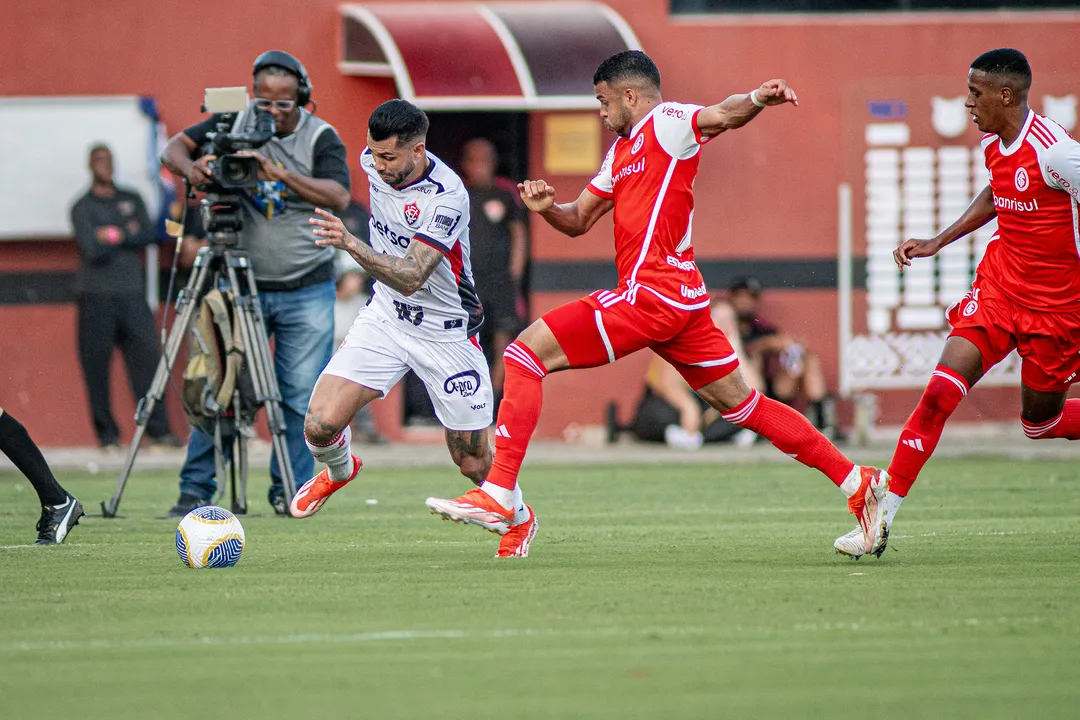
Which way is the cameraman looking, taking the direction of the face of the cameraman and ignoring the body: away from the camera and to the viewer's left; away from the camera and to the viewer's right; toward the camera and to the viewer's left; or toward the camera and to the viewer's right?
toward the camera and to the viewer's left

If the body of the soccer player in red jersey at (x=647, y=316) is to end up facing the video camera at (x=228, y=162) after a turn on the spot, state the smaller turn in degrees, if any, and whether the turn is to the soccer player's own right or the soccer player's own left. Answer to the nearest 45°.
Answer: approximately 45° to the soccer player's own right

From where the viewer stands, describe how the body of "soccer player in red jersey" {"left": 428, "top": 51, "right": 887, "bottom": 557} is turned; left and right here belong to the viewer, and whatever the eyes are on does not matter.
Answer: facing to the left of the viewer

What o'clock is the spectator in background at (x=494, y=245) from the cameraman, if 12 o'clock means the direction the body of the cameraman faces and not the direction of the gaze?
The spectator in background is roughly at 5 o'clock from the cameraman.

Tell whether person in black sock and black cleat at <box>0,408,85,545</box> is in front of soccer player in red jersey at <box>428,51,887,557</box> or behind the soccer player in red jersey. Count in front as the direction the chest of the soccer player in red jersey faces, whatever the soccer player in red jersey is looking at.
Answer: in front

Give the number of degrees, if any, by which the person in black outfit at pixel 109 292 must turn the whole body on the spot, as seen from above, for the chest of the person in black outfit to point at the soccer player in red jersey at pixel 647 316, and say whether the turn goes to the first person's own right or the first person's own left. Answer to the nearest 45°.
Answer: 0° — they already face them

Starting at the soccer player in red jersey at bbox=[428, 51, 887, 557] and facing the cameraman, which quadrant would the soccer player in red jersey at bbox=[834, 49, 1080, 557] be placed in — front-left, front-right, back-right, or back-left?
back-right

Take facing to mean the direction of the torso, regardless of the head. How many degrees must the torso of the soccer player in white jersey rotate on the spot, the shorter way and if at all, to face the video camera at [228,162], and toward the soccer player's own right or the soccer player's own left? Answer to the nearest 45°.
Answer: approximately 90° to the soccer player's own right

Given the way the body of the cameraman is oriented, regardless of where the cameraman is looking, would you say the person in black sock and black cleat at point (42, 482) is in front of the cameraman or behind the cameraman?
in front

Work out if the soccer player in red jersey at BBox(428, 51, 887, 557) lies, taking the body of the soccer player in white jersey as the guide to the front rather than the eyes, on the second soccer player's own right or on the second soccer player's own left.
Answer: on the second soccer player's own left

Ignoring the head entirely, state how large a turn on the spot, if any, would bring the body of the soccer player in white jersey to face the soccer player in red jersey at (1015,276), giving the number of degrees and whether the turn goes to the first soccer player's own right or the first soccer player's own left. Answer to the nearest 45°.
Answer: approximately 135° to the first soccer player's own left
